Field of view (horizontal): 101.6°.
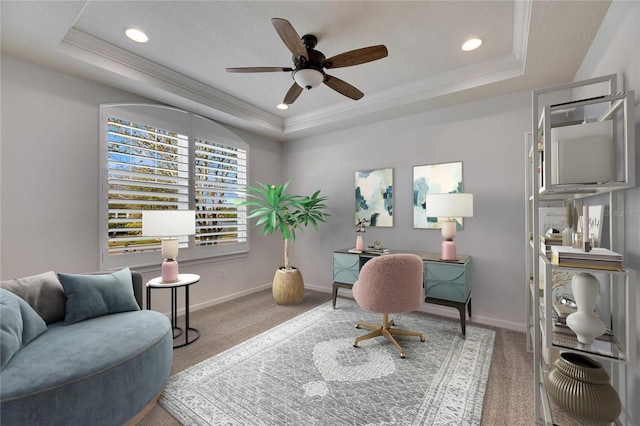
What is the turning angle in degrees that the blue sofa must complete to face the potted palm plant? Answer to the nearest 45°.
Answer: approximately 90° to its left

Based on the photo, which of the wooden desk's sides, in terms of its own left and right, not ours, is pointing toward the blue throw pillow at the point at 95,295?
front

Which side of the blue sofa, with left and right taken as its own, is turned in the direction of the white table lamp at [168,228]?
left

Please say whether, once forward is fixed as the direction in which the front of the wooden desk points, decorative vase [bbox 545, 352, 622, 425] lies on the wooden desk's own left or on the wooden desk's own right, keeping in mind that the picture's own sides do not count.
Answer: on the wooden desk's own left

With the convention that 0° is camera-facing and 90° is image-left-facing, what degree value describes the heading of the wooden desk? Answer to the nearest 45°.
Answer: approximately 45°

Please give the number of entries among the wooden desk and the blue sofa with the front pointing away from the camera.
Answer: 0

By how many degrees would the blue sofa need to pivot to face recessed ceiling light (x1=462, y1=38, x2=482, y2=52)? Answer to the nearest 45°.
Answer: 0° — it already faces it

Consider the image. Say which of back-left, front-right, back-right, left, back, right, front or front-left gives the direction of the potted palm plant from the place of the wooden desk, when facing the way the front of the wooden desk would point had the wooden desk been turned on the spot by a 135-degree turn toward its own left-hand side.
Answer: back

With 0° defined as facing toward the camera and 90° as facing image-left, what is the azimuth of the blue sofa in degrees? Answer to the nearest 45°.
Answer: approximately 315°

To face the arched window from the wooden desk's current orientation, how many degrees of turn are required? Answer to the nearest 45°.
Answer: approximately 45° to its right

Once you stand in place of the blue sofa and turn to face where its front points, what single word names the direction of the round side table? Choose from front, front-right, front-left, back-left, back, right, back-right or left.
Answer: left
